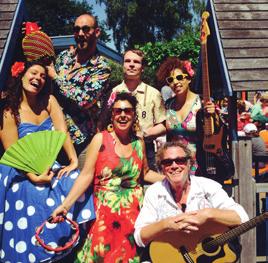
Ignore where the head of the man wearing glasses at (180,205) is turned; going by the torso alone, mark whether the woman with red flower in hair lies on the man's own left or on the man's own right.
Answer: on the man's own right

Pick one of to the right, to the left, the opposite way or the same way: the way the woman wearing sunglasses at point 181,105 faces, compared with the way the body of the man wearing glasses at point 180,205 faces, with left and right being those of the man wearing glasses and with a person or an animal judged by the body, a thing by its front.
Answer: the same way

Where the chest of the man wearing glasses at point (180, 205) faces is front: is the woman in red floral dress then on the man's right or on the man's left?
on the man's right

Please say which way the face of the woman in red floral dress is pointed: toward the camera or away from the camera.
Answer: toward the camera

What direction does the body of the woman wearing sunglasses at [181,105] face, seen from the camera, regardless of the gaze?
toward the camera

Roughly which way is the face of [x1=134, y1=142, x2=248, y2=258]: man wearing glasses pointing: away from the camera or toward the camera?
toward the camera

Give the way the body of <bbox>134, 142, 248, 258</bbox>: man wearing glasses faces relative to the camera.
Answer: toward the camera

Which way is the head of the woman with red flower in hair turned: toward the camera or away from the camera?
toward the camera

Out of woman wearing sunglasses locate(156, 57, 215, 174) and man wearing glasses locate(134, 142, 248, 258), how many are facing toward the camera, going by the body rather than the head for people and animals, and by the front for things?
2
